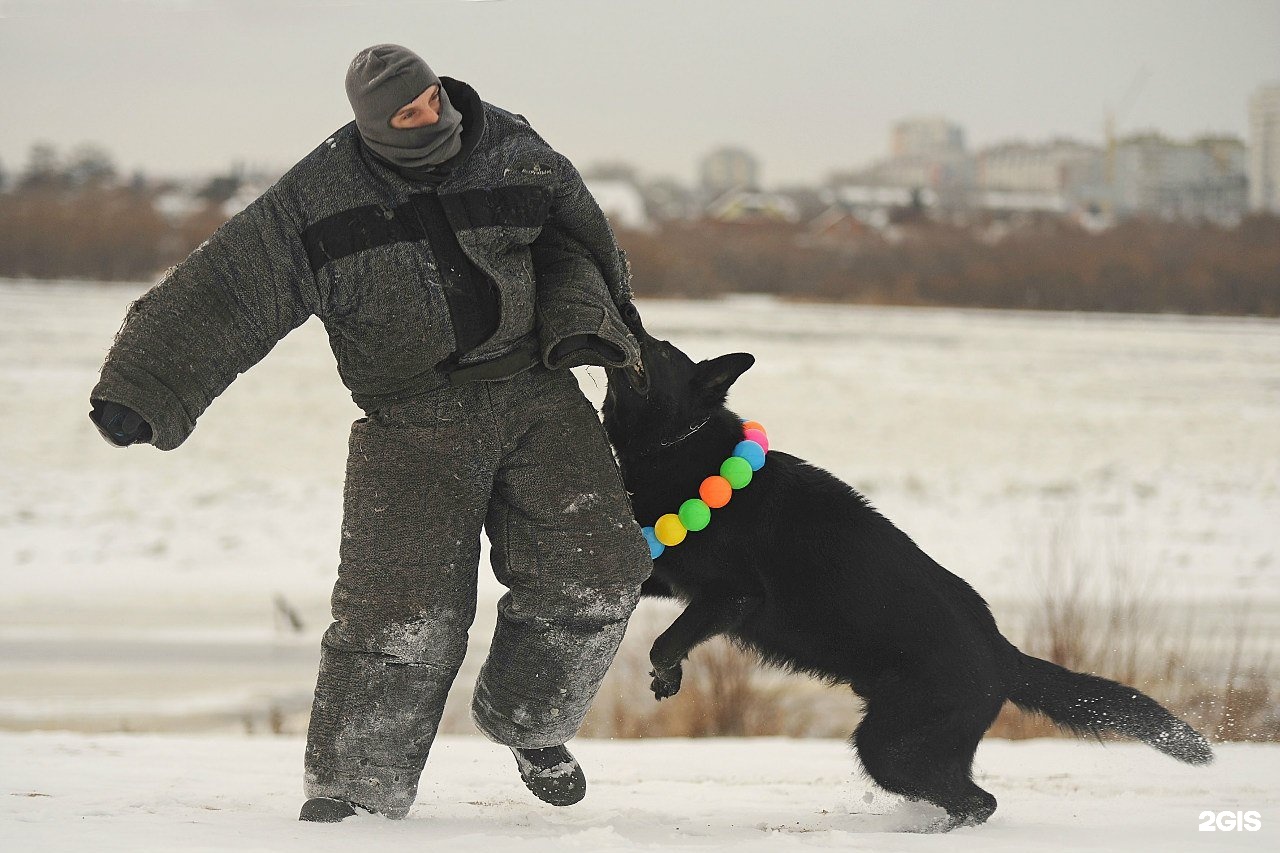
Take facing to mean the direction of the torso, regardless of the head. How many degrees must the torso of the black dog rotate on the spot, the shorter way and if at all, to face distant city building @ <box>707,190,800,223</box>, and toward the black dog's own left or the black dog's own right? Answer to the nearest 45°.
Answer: approximately 90° to the black dog's own right

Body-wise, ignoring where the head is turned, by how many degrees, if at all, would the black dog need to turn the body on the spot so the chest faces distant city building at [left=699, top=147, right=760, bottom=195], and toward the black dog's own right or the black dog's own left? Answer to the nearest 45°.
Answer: approximately 90° to the black dog's own right

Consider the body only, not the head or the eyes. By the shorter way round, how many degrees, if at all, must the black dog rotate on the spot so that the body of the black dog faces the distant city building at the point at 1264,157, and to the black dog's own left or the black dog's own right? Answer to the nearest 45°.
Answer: approximately 90° to the black dog's own right

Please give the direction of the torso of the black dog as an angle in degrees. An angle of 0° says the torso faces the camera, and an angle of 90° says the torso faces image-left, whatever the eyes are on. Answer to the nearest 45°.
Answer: approximately 90°

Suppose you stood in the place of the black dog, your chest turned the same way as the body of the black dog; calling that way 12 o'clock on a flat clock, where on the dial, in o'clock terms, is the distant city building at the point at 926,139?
The distant city building is roughly at 3 o'clock from the black dog.

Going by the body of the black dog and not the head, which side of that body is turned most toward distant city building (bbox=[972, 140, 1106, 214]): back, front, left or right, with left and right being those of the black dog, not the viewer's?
right
